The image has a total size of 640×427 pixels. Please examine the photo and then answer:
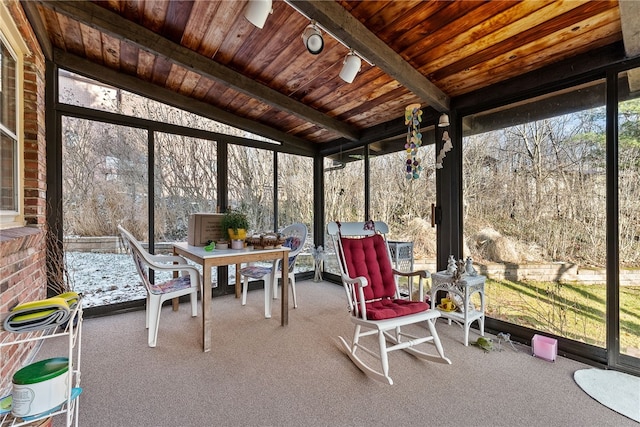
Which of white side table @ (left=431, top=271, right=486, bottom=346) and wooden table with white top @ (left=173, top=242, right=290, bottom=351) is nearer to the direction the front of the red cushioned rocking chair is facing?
the white side table

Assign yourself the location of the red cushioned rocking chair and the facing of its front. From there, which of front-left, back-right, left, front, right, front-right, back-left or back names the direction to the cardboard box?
back-right

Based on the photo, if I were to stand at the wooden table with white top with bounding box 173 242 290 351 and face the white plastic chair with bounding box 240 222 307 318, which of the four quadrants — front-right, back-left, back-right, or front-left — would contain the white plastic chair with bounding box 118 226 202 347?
back-left

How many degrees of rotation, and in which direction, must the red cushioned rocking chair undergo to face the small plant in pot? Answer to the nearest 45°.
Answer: approximately 135° to its right

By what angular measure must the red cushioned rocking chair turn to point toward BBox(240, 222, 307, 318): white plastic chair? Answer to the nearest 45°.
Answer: approximately 180°

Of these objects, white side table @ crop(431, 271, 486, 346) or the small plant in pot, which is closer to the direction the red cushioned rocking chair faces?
the white side table

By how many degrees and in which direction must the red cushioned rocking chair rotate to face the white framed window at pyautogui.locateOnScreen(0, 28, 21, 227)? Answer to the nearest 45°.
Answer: approximately 135° to its right

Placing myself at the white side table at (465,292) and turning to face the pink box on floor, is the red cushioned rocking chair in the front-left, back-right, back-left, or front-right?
back-right

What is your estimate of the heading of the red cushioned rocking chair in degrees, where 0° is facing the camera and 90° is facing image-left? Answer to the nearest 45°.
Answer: approximately 315°

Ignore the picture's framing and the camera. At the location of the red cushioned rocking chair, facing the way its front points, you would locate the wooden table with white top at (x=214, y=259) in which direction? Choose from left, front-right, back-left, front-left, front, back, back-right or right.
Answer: back-right
